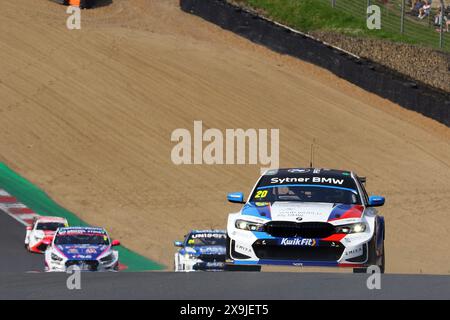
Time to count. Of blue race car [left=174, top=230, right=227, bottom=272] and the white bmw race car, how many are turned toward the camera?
2

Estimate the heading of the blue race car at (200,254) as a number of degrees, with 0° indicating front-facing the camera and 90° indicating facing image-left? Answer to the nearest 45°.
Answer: approximately 0°

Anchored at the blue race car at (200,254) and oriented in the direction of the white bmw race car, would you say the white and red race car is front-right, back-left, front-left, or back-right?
back-right

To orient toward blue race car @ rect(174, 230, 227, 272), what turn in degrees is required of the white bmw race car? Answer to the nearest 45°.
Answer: approximately 180°

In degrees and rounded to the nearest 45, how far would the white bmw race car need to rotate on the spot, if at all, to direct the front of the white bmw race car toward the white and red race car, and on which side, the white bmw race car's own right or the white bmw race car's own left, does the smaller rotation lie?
approximately 135° to the white bmw race car's own right

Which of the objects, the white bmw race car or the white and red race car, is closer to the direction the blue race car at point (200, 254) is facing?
the white bmw race car

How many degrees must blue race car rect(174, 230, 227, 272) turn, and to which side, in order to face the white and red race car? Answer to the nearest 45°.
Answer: approximately 135° to its right
